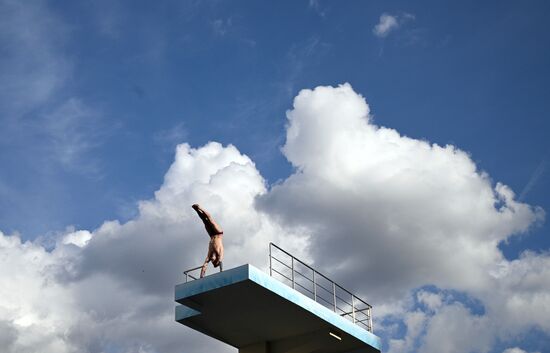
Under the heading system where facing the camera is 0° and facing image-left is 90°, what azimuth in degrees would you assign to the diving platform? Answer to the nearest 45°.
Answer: approximately 45°
